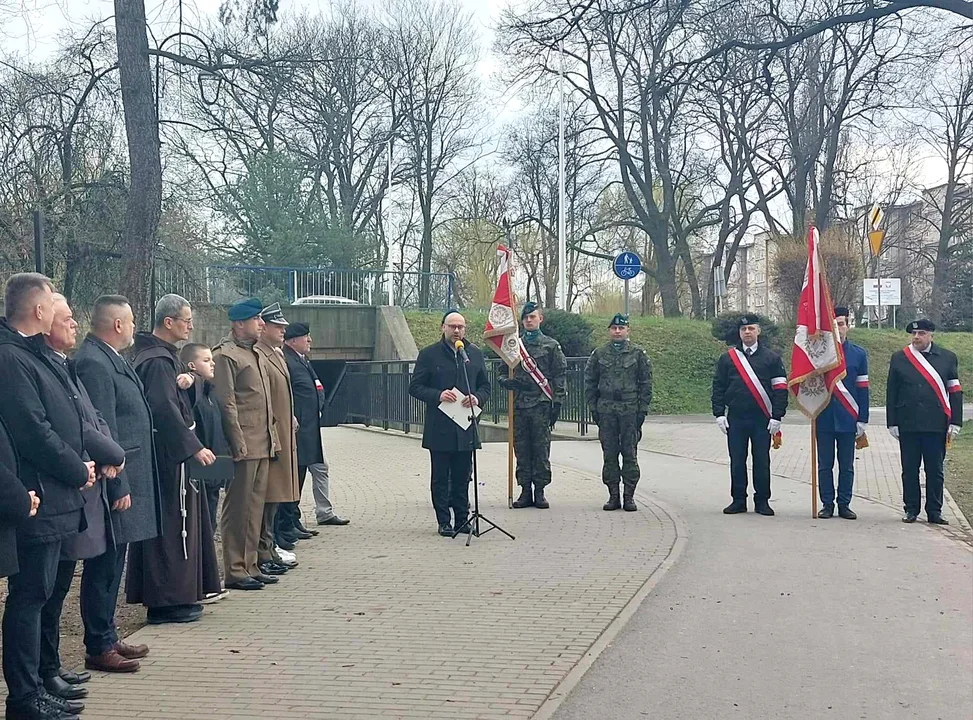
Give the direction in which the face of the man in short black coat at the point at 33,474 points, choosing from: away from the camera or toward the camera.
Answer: away from the camera

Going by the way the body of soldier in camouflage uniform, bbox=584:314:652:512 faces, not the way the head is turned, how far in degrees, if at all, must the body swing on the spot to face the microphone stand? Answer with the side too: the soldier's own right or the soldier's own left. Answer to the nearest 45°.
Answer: approximately 45° to the soldier's own right

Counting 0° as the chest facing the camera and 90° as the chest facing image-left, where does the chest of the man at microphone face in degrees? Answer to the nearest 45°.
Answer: approximately 0°

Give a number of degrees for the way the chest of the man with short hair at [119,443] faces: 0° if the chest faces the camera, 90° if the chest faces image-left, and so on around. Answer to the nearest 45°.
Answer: approximately 270°

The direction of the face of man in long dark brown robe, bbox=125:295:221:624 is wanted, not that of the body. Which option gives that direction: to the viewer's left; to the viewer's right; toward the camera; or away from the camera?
to the viewer's right

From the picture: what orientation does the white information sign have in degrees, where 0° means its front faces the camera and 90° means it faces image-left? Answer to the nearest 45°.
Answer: approximately 0°

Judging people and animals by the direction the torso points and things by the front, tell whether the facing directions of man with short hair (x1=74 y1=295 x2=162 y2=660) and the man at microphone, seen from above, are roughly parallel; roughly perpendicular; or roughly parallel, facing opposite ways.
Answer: roughly perpendicular

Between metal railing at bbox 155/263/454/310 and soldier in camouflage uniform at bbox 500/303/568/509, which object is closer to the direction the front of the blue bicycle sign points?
the soldier in camouflage uniform

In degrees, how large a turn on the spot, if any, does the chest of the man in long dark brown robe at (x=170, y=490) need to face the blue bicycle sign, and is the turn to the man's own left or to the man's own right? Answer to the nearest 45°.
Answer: approximately 45° to the man's own left

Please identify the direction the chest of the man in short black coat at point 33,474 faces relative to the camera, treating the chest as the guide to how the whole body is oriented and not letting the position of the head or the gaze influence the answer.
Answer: to the viewer's right
